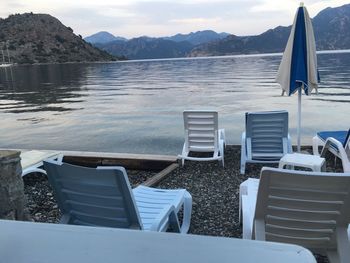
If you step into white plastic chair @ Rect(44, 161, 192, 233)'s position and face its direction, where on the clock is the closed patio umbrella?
The closed patio umbrella is roughly at 12 o'clock from the white plastic chair.

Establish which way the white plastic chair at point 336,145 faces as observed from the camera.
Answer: facing away from the viewer and to the left of the viewer

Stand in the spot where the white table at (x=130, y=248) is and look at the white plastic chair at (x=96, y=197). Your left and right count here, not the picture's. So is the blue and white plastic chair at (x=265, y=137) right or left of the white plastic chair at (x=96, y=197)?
right

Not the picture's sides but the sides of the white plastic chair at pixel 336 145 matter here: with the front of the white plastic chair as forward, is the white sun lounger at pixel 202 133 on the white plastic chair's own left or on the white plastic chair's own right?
on the white plastic chair's own left

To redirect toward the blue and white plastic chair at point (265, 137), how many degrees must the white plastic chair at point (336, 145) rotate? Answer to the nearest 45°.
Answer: approximately 45° to its left

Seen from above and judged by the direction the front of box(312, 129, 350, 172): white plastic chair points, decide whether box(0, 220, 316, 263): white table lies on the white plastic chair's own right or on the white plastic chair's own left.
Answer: on the white plastic chair's own left

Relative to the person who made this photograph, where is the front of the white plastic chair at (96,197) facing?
facing away from the viewer and to the right of the viewer

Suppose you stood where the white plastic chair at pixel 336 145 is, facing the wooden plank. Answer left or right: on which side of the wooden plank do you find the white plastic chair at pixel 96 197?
left

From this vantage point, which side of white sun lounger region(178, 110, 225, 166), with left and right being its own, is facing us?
back

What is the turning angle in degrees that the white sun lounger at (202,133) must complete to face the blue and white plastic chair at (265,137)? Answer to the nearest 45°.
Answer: approximately 90° to its right

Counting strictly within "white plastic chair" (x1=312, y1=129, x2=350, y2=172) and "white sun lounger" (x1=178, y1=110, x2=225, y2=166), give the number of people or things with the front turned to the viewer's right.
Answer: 0
